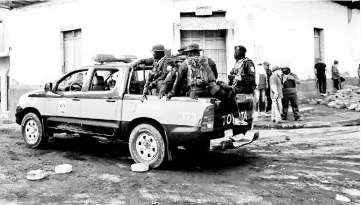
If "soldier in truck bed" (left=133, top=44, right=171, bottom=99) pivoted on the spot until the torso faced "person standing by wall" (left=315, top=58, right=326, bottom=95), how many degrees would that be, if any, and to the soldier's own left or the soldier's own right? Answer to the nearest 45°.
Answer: approximately 180°

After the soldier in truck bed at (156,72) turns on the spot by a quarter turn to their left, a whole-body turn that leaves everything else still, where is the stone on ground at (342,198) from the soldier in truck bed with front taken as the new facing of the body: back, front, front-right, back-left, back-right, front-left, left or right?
front

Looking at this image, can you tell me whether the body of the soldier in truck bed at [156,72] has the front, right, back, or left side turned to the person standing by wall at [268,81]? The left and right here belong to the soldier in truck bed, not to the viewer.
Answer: back

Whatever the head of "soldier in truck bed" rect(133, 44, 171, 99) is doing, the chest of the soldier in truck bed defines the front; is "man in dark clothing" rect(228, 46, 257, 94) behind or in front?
behind

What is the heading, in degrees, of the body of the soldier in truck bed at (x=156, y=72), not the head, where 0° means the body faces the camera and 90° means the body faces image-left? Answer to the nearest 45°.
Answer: approximately 45°

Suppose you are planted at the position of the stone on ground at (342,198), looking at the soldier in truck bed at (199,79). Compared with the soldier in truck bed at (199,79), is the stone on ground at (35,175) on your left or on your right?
left

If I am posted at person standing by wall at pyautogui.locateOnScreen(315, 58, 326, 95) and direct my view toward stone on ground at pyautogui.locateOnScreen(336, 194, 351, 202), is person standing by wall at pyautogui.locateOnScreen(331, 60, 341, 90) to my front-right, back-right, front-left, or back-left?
back-left
